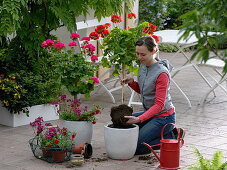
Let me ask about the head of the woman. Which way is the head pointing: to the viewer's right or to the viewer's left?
to the viewer's left

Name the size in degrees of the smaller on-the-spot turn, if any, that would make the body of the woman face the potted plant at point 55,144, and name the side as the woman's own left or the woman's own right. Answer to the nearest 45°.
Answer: approximately 45° to the woman's own right

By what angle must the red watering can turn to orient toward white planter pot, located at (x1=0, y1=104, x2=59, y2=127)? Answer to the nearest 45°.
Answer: approximately 45° to its right

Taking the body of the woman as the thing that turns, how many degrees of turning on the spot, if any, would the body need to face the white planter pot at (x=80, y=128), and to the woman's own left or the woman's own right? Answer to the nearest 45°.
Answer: approximately 45° to the woman's own right

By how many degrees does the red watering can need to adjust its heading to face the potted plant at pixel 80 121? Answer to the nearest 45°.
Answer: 0° — it already faces it

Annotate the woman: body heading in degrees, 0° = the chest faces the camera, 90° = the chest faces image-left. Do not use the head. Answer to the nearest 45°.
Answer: approximately 45°

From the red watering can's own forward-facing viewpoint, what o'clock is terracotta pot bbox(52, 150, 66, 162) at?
The terracotta pot is roughly at 12 o'clock from the red watering can.

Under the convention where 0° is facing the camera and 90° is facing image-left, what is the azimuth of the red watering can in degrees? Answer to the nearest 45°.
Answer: approximately 90°

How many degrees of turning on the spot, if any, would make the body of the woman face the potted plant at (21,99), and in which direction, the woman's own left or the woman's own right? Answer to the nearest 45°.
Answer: approximately 90° to the woman's own right
